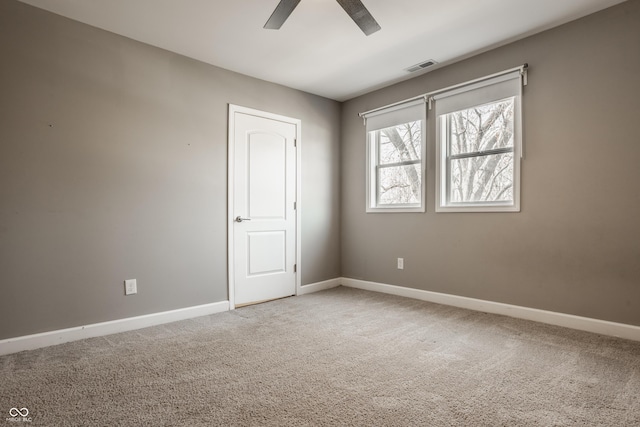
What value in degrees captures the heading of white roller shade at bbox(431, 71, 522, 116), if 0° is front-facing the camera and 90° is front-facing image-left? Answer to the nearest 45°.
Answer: approximately 45°

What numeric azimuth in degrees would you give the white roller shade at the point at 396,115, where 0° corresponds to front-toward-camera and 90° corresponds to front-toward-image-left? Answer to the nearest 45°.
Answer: approximately 45°

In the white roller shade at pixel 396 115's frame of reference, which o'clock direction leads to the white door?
The white door is roughly at 1 o'clock from the white roller shade.

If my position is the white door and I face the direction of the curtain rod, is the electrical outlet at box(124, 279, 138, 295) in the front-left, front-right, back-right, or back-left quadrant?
back-right

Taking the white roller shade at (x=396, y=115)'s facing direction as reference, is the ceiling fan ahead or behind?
ahead

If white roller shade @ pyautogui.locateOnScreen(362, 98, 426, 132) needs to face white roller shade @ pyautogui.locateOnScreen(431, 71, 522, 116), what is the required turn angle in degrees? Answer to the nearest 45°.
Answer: approximately 90° to its left

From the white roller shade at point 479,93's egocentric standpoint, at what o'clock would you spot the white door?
The white door is roughly at 1 o'clock from the white roller shade.

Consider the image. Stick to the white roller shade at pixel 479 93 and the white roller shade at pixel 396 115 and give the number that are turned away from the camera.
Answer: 0
